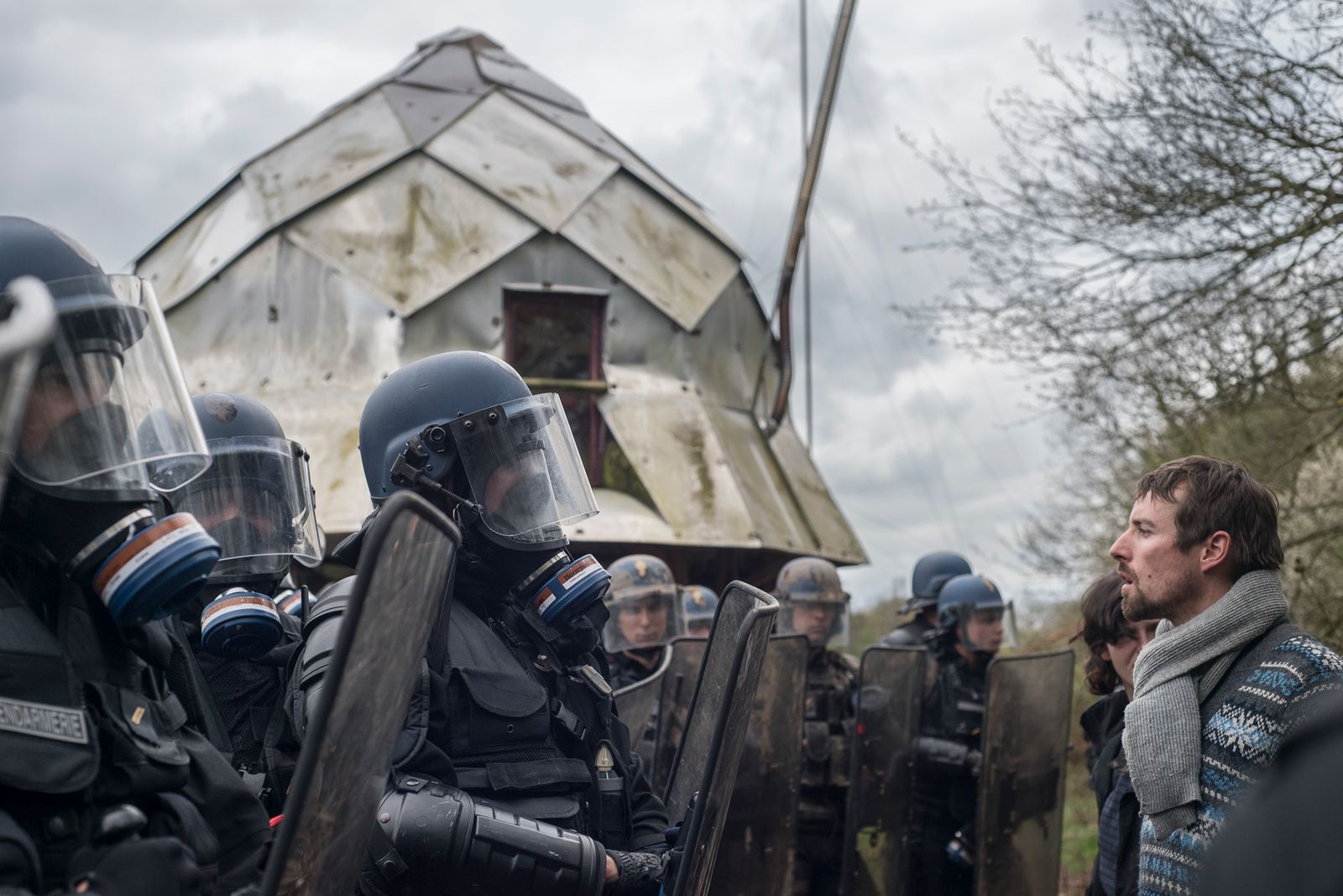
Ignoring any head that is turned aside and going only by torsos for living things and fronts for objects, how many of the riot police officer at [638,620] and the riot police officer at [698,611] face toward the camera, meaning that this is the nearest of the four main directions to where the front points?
2

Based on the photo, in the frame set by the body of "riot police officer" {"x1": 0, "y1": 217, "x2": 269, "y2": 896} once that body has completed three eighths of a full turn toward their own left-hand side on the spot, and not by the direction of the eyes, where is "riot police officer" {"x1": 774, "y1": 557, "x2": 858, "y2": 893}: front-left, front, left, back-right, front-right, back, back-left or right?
front-right

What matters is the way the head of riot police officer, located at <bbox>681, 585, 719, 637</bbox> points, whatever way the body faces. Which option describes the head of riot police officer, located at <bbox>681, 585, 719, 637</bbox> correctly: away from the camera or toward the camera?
toward the camera

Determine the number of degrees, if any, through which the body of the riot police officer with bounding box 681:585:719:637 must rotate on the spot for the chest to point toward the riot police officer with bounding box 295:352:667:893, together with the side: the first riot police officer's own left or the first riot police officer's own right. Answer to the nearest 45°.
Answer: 0° — they already face them

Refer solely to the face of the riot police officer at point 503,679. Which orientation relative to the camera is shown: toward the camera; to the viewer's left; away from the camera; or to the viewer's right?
to the viewer's right

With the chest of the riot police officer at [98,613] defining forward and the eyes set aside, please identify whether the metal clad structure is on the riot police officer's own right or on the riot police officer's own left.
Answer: on the riot police officer's own left

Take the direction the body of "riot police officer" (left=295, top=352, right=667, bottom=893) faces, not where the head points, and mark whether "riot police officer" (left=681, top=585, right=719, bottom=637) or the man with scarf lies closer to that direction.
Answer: the man with scarf

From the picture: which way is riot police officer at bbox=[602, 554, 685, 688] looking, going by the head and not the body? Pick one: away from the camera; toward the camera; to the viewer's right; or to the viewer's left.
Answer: toward the camera

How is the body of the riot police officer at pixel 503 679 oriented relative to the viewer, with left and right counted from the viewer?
facing the viewer and to the right of the viewer

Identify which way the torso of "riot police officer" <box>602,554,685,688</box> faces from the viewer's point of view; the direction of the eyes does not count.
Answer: toward the camera

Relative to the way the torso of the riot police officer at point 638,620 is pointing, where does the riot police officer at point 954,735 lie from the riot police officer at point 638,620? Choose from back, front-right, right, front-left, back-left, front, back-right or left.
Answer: left
